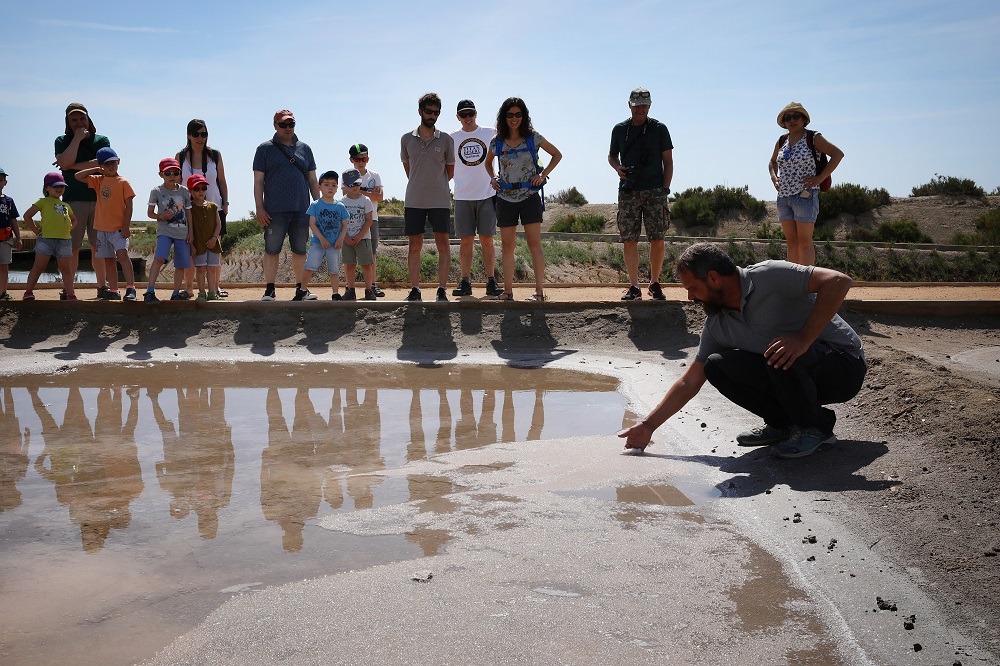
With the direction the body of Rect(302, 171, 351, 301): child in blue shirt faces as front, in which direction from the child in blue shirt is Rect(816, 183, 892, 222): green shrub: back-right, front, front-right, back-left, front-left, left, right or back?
back-left

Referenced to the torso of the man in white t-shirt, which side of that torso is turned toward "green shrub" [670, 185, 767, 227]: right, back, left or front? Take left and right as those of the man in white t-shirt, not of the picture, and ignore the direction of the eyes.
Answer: back

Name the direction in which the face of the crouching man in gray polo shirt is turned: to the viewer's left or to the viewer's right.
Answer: to the viewer's left

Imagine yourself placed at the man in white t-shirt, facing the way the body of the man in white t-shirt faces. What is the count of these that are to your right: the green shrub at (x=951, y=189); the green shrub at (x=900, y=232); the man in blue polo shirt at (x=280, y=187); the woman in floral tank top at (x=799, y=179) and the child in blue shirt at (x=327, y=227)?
2

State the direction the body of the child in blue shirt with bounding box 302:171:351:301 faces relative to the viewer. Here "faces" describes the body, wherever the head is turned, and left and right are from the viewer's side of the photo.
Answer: facing the viewer

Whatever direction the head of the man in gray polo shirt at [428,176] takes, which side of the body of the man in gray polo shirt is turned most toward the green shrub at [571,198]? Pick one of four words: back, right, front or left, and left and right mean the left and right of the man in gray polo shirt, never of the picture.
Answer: back

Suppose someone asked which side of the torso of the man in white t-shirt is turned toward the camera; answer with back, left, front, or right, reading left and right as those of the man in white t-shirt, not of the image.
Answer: front

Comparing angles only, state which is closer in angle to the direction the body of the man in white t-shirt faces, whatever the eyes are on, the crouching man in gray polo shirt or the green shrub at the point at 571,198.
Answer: the crouching man in gray polo shirt

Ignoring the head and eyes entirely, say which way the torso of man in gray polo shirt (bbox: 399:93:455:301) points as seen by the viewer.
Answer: toward the camera

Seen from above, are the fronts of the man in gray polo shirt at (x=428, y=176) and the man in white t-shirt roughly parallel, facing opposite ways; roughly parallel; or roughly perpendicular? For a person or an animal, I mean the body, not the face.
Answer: roughly parallel

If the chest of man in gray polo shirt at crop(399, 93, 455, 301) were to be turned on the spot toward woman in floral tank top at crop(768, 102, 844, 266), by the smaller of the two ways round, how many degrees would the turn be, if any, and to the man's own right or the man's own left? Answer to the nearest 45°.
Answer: approximately 90° to the man's own left

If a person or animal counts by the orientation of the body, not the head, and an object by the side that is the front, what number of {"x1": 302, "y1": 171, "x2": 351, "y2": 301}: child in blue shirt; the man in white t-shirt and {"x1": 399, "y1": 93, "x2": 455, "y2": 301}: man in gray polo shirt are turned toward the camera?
3

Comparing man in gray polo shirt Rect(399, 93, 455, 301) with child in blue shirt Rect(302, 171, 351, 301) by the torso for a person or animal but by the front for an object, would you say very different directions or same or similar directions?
same or similar directions

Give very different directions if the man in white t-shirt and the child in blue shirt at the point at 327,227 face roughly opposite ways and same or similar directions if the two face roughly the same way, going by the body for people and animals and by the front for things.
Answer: same or similar directions

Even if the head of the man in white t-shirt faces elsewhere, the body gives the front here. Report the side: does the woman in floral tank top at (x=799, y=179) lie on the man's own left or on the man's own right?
on the man's own left

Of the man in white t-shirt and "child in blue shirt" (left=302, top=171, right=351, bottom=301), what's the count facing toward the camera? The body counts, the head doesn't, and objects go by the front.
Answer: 2
